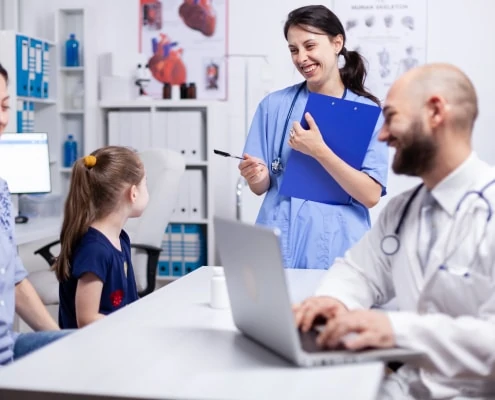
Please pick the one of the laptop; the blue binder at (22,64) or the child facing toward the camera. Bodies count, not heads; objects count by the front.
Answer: the blue binder

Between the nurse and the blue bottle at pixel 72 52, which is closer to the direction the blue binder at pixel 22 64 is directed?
the nurse

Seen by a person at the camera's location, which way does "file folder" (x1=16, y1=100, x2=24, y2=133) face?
facing the viewer

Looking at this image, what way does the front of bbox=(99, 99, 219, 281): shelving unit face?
toward the camera

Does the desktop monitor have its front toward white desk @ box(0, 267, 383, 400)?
yes

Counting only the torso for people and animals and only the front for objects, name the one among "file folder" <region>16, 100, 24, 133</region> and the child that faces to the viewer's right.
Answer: the child

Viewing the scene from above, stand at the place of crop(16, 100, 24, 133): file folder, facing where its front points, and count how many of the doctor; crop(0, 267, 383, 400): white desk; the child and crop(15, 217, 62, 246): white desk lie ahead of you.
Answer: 4

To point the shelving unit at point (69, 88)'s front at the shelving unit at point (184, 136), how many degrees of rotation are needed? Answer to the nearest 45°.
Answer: approximately 45° to its left

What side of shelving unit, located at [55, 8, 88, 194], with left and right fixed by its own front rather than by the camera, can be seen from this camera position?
front

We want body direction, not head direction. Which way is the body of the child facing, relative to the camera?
to the viewer's right

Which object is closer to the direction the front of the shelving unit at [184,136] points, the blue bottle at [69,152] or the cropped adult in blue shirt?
the cropped adult in blue shirt

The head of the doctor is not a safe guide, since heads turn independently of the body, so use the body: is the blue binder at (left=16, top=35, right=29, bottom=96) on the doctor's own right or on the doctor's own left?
on the doctor's own right

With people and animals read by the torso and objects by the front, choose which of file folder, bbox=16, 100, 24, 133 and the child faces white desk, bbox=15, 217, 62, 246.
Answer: the file folder

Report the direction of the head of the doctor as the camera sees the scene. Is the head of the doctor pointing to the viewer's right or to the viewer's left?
to the viewer's left

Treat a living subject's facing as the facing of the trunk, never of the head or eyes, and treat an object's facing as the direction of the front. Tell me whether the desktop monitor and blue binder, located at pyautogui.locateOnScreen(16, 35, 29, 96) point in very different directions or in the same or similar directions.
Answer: same or similar directions

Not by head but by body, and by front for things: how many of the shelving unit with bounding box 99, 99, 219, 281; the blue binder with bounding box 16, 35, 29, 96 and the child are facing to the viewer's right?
1
